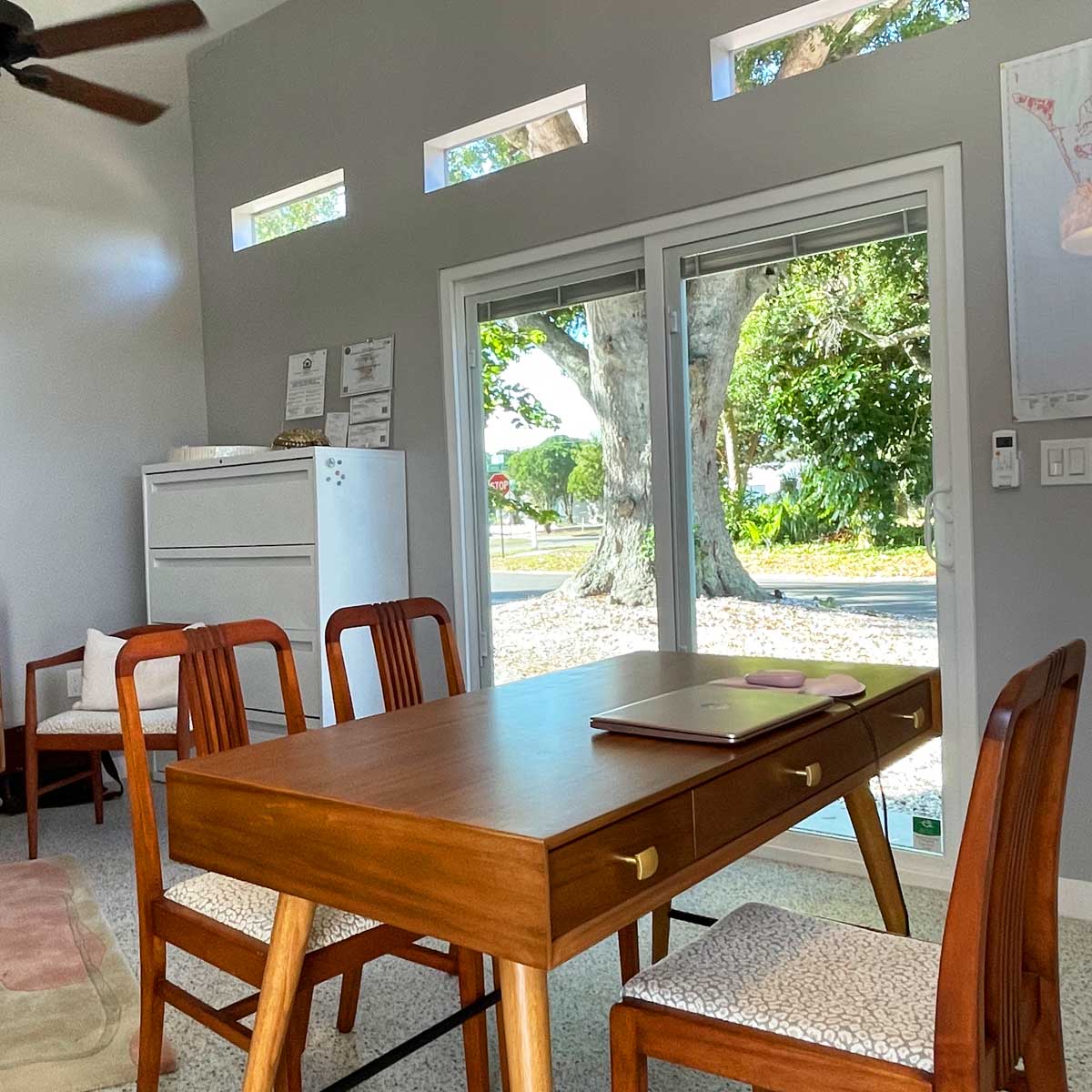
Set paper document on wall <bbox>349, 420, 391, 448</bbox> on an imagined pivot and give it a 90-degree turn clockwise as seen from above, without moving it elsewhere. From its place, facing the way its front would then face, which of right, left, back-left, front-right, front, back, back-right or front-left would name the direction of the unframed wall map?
back

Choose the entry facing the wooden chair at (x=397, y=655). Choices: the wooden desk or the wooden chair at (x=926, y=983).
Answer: the wooden chair at (x=926, y=983)

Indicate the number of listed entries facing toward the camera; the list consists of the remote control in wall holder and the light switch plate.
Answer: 2

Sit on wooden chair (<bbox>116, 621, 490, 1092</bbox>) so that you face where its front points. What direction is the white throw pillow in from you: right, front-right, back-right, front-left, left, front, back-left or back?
back-left

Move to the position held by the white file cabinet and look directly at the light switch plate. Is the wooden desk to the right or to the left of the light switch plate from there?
right

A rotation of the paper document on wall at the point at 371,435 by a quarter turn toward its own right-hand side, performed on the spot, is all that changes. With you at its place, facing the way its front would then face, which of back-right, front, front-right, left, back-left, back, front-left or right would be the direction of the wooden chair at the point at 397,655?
back-left

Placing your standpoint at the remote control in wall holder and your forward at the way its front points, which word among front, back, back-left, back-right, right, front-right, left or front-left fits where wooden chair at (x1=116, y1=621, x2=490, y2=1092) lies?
front-right

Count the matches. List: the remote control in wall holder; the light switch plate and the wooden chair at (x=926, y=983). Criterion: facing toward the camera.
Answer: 2

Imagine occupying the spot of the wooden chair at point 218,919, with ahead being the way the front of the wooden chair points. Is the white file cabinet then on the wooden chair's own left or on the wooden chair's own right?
on the wooden chair's own left

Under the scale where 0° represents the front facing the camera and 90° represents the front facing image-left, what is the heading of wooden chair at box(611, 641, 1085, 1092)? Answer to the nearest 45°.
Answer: approximately 135°
